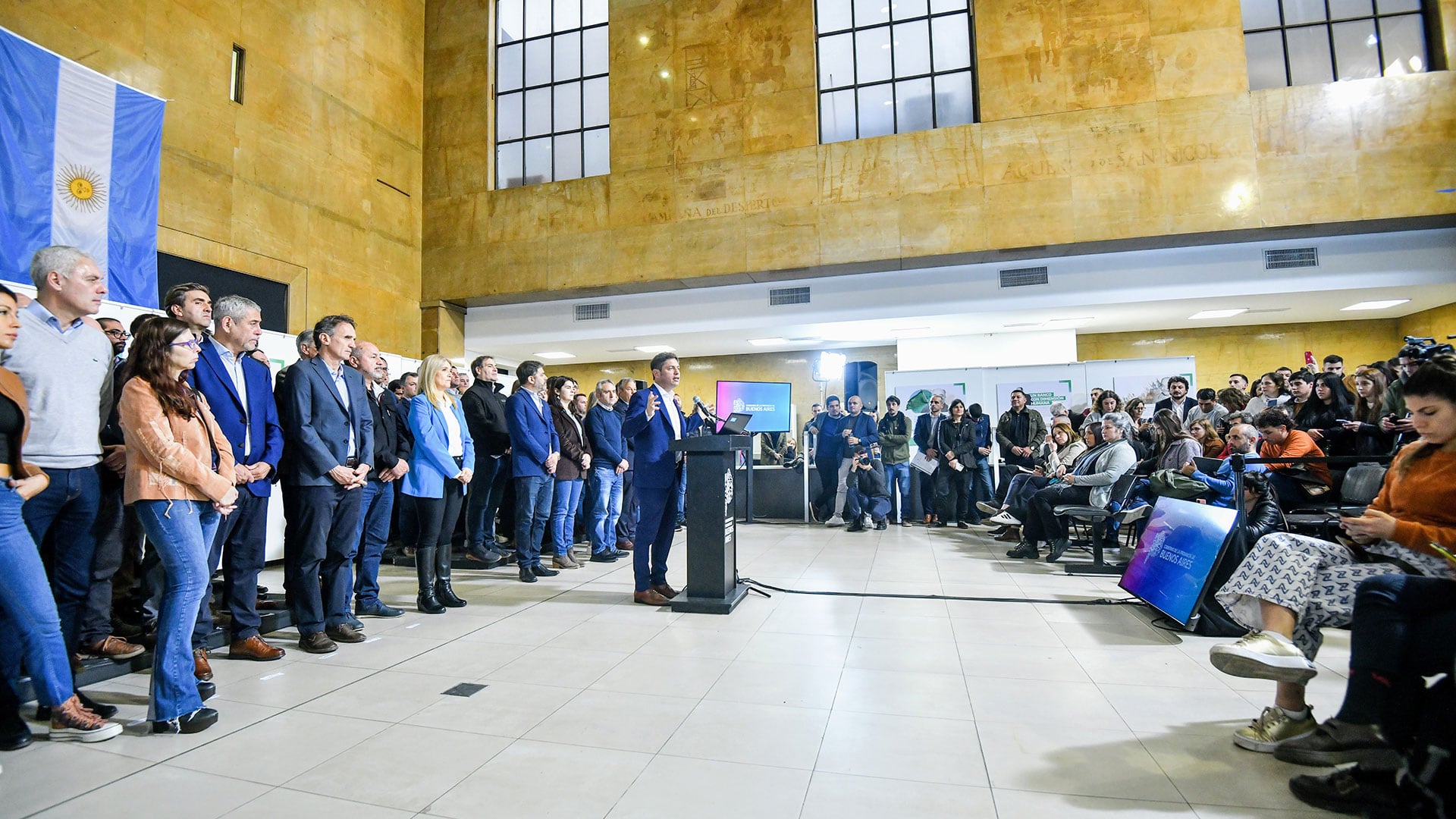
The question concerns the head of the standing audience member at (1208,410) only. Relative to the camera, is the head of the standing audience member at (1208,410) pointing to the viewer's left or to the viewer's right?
to the viewer's left

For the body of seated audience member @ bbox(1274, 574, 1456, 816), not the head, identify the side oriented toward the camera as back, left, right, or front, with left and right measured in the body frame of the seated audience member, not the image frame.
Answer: left

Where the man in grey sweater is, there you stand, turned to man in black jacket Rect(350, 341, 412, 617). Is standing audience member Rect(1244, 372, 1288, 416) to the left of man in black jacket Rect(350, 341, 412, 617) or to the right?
right

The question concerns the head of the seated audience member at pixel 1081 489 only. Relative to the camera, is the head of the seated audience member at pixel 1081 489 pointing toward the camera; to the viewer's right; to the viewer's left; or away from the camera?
to the viewer's left

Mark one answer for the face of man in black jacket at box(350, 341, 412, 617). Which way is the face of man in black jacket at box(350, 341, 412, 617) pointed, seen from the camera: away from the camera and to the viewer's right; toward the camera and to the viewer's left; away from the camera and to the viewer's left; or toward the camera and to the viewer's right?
toward the camera and to the viewer's right

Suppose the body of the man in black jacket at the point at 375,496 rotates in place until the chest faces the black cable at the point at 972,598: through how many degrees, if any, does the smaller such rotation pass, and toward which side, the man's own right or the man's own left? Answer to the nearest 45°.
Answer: approximately 45° to the man's own left

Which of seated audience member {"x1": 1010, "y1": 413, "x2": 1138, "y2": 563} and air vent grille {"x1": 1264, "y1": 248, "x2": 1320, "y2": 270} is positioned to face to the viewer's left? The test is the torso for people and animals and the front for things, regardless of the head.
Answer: the seated audience member

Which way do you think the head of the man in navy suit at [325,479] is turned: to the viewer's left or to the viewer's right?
to the viewer's right

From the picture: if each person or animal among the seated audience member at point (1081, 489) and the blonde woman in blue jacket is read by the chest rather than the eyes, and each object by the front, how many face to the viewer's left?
1

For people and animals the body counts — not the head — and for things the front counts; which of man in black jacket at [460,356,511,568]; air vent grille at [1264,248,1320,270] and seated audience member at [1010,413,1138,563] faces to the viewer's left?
the seated audience member
